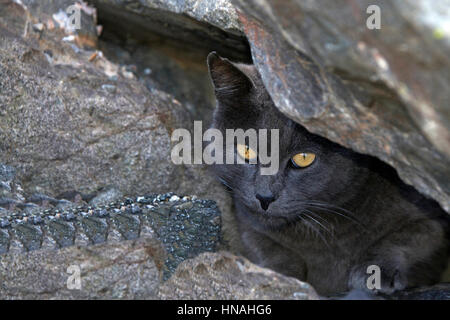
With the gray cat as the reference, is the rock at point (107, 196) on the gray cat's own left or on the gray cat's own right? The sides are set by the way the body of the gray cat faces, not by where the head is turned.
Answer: on the gray cat's own right

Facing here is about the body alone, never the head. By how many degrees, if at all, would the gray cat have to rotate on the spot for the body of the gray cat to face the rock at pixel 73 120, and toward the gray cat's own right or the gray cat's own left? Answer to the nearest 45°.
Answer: approximately 45° to the gray cat's own right

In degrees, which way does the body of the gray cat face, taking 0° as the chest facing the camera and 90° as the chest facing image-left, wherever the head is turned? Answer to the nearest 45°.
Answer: approximately 45°
